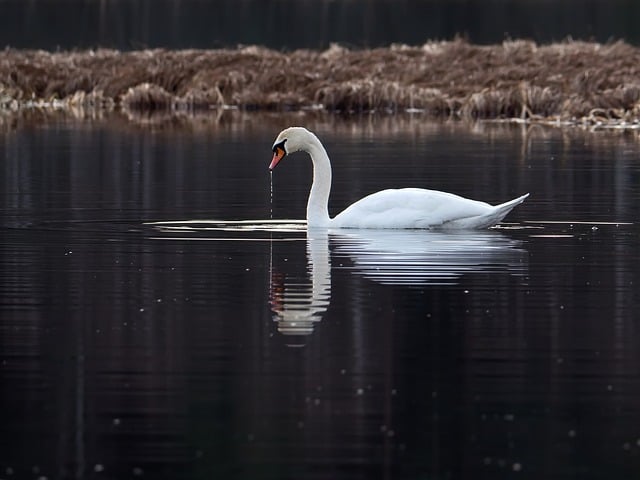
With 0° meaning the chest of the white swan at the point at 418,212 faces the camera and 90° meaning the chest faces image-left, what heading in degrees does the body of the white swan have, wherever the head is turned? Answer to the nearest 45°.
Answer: approximately 90°
